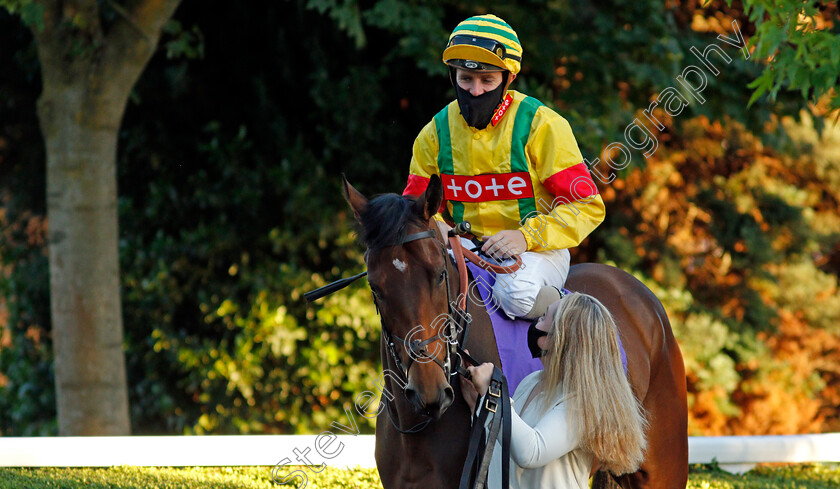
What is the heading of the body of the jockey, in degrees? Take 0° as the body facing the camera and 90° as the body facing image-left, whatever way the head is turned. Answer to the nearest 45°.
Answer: approximately 45°

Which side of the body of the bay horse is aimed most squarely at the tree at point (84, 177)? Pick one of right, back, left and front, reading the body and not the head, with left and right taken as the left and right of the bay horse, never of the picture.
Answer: right

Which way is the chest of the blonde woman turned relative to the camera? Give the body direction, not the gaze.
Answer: to the viewer's left

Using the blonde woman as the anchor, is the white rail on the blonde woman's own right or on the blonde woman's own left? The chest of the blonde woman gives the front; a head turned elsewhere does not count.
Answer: on the blonde woman's own right
